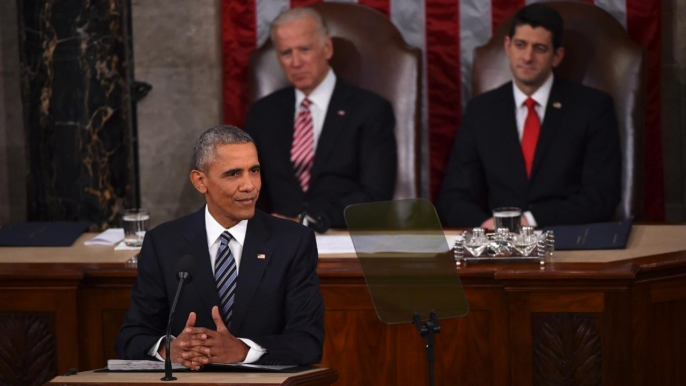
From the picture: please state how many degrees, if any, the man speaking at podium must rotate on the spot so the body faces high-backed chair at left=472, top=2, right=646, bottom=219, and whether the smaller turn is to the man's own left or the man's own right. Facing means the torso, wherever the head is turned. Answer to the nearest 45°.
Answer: approximately 135° to the man's own left

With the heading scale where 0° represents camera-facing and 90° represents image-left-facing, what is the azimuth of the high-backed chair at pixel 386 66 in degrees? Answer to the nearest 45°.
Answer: approximately 0°

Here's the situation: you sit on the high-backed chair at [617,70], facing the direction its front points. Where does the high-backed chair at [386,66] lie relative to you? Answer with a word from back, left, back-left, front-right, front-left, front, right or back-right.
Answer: right

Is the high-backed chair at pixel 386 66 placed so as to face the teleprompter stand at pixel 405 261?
yes

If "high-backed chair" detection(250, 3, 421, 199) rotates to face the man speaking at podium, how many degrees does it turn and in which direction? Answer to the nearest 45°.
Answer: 0° — it already faces them

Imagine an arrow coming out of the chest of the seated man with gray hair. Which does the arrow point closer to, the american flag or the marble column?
the marble column

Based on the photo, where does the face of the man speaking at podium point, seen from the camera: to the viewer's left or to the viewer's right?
to the viewer's right

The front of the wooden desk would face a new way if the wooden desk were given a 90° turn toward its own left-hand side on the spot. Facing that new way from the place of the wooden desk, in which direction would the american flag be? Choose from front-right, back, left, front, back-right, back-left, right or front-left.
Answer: left

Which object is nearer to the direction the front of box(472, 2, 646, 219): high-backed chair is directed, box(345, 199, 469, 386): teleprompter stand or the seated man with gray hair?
the teleprompter stand
